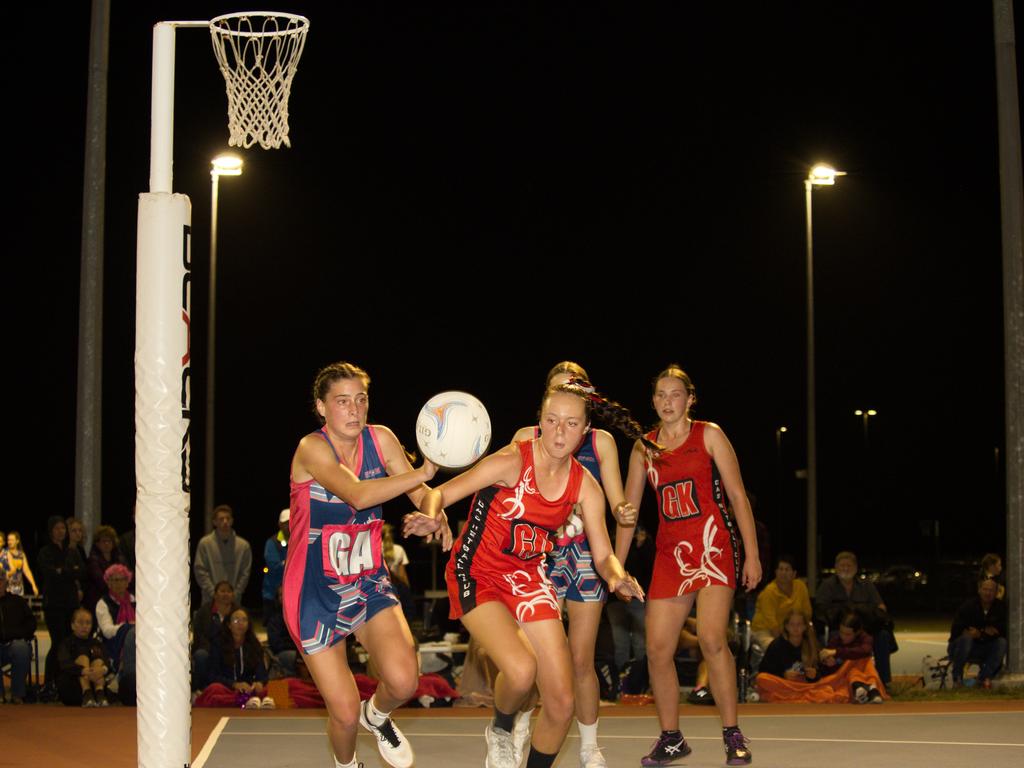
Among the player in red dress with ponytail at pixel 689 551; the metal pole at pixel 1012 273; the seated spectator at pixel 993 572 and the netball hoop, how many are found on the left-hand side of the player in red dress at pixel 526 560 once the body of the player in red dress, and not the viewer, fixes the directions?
3

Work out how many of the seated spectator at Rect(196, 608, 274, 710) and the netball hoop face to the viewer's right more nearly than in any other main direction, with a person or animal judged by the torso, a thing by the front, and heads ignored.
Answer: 1

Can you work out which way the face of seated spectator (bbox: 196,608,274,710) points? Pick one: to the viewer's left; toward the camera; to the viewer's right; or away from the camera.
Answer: toward the camera

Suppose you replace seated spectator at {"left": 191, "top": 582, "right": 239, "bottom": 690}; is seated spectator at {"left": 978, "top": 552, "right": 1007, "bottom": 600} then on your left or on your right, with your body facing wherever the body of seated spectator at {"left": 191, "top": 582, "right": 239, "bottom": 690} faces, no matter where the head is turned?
on your left

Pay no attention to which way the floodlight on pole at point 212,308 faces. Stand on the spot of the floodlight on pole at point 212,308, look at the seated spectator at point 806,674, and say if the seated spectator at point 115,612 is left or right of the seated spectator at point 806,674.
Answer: right

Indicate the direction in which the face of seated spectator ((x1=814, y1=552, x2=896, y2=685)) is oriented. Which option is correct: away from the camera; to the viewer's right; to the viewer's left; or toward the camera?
toward the camera

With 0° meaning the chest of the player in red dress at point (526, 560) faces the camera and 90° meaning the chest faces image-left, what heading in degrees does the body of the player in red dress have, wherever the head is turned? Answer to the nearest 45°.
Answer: approximately 315°

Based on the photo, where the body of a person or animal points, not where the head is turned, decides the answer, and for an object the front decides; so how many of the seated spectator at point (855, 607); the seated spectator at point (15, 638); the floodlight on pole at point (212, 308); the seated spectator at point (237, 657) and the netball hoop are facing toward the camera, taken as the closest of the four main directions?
3

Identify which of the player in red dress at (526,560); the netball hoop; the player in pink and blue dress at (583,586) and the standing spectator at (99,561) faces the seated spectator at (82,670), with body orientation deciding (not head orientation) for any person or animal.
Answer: the standing spectator at (99,561)

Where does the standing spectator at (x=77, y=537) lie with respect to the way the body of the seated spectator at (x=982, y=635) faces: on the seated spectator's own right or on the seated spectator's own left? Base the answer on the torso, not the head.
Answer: on the seated spectator's own right

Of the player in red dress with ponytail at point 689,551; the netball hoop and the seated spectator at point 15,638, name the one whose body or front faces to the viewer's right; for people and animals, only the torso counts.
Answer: the netball hoop

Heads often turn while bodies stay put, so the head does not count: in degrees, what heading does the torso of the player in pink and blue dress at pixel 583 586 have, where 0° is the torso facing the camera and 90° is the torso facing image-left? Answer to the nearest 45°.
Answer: approximately 0°

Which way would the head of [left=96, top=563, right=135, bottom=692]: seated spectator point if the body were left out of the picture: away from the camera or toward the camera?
toward the camera

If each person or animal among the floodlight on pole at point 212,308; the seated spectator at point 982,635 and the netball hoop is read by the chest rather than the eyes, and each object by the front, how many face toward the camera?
1

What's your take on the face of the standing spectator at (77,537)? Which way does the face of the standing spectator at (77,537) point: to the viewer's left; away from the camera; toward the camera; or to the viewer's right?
toward the camera

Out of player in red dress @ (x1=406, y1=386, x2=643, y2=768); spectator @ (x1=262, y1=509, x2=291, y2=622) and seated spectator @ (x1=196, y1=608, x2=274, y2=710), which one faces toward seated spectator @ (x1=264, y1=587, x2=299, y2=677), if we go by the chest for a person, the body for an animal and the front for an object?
spectator @ (x1=262, y1=509, x2=291, y2=622)

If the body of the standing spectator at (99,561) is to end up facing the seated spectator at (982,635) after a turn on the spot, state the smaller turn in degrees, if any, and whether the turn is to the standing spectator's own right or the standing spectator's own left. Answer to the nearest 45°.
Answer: approximately 90° to the standing spectator's own left

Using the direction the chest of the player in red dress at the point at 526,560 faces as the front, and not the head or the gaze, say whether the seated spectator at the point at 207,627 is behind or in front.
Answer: behind

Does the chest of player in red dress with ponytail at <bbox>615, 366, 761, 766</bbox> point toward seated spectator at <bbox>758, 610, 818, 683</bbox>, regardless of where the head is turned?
no
